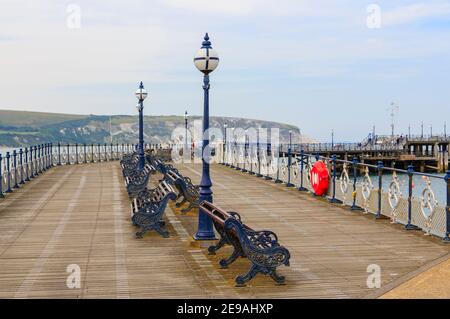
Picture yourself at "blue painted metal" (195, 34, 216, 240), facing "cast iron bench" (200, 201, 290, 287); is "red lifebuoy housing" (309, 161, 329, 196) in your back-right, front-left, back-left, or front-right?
back-left

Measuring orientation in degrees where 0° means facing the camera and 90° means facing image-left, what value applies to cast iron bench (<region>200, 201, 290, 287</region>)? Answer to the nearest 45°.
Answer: approximately 270°

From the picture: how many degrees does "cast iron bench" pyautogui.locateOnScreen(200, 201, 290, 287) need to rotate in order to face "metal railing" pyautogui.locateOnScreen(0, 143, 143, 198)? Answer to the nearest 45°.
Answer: approximately 135° to its left

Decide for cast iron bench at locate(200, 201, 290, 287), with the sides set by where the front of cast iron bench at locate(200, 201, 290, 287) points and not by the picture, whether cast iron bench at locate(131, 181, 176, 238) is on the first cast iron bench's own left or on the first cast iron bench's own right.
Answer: on the first cast iron bench's own left

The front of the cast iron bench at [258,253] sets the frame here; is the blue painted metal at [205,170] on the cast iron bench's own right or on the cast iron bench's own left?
on the cast iron bench's own left
